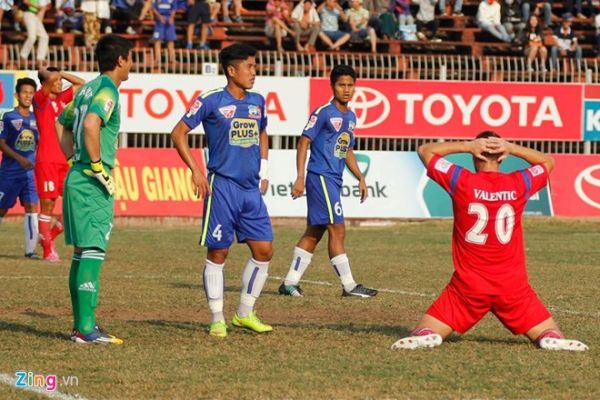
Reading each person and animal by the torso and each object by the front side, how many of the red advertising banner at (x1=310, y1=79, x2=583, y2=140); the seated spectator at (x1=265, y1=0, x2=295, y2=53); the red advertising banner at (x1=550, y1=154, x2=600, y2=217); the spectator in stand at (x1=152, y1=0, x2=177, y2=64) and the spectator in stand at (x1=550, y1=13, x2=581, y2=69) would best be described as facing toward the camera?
5

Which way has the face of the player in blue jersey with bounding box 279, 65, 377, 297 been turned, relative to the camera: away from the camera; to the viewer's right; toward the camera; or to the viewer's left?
toward the camera

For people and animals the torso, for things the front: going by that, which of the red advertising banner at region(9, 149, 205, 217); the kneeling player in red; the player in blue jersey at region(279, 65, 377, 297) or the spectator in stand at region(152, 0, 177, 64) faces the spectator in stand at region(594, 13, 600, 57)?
the kneeling player in red

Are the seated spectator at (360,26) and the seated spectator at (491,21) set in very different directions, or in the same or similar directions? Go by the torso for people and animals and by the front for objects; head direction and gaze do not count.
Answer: same or similar directions

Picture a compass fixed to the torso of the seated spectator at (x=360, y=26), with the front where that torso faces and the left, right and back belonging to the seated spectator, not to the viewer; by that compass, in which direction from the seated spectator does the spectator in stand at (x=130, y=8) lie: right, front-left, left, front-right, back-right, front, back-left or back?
back-right

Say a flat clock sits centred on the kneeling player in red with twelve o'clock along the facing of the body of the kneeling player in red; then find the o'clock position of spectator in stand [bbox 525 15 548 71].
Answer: The spectator in stand is roughly at 12 o'clock from the kneeling player in red.

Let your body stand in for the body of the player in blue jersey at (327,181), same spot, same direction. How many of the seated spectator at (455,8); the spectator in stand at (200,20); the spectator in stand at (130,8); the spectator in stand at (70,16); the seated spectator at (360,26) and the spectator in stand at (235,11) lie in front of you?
0

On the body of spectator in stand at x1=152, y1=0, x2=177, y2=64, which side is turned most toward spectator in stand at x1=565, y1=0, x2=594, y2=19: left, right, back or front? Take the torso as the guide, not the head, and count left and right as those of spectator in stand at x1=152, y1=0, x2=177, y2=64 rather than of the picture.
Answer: left

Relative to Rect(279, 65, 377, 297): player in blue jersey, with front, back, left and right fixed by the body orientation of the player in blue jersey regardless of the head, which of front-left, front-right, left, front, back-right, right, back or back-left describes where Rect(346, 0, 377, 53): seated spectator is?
back-left

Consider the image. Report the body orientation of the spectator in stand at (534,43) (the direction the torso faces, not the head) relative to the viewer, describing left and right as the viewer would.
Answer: facing the viewer

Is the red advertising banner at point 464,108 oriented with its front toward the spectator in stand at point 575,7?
no

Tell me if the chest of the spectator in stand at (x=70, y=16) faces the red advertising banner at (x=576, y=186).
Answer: no

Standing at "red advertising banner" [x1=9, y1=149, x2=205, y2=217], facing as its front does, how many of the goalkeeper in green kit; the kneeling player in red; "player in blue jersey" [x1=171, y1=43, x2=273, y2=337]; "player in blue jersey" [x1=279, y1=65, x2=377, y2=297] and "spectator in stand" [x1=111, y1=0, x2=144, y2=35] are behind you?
1

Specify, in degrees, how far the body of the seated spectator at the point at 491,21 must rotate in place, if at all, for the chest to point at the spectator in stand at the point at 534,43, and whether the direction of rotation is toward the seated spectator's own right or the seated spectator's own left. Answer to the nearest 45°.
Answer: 0° — they already face them

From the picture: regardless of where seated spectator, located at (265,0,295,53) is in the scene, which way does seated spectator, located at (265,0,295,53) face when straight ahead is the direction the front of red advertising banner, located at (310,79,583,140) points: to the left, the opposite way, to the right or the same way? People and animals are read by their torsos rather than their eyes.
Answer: the same way

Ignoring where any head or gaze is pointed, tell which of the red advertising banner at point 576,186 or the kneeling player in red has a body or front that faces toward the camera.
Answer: the red advertising banner

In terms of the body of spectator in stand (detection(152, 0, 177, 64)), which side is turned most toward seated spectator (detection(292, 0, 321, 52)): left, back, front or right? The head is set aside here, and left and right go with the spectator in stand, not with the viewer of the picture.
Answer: left

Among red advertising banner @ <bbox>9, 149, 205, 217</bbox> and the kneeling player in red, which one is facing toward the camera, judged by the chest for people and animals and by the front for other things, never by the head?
the red advertising banner

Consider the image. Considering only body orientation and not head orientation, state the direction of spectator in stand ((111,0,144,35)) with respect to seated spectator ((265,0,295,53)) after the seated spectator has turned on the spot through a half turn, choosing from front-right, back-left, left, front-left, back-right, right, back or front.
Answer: left

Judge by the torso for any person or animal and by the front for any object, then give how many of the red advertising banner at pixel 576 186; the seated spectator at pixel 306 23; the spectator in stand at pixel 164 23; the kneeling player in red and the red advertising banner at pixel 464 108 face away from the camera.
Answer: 1

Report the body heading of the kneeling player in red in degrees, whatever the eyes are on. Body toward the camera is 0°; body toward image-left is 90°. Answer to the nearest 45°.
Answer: approximately 180°
